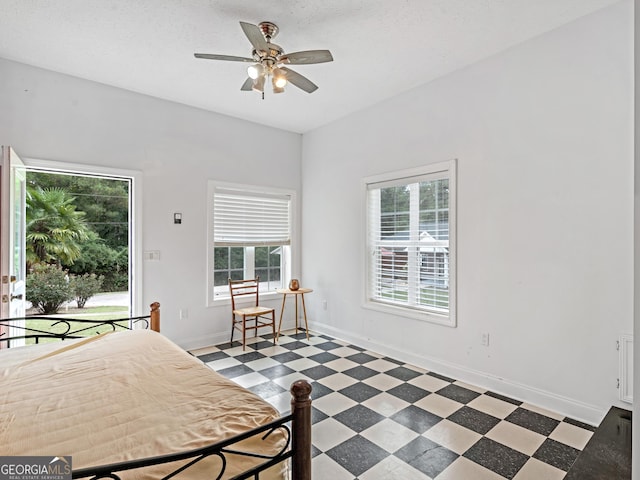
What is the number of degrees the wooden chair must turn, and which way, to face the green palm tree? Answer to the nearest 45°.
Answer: approximately 180°

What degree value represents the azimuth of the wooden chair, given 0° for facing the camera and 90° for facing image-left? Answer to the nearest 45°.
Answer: approximately 315°

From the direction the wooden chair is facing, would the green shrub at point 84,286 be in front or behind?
behind

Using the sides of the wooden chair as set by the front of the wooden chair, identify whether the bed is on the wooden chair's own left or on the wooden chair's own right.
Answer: on the wooden chair's own right

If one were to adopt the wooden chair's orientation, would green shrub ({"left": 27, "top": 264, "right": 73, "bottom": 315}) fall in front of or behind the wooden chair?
behind

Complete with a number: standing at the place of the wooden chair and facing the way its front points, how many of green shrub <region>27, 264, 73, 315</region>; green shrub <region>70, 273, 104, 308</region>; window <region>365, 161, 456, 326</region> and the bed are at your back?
2

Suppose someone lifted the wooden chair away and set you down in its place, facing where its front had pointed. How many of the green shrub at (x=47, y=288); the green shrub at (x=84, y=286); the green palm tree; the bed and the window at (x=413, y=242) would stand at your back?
3
